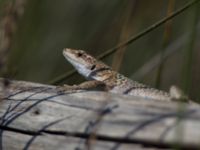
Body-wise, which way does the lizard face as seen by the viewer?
to the viewer's left
